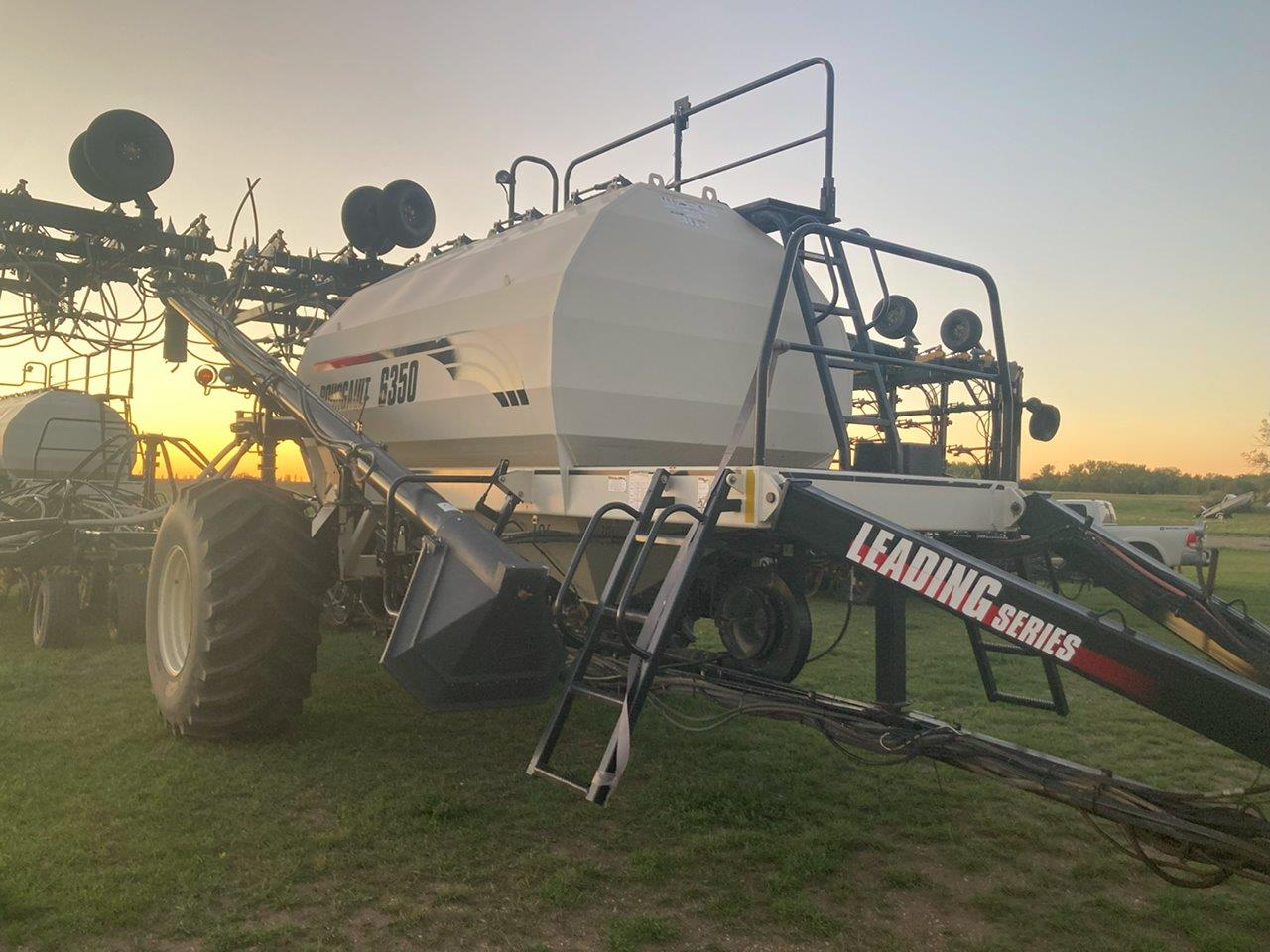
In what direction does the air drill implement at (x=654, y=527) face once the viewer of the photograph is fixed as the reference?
facing the viewer and to the right of the viewer

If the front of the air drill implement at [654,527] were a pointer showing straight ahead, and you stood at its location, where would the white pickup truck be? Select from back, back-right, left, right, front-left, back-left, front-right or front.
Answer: left
